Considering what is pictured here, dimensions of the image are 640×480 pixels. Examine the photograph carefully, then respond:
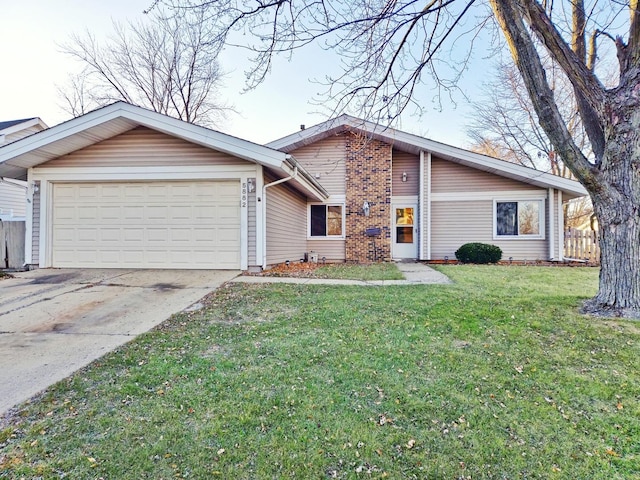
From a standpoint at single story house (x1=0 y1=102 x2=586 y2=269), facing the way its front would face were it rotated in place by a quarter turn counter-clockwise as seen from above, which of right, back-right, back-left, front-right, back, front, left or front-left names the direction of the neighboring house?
back-left

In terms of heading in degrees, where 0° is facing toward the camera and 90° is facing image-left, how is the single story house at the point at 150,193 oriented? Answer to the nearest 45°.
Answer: approximately 0°

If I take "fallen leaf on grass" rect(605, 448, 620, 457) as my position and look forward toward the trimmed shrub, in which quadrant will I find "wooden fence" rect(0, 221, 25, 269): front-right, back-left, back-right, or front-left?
front-left

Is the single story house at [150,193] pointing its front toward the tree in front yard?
no

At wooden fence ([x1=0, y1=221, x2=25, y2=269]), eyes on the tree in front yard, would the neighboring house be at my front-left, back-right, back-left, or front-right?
back-left

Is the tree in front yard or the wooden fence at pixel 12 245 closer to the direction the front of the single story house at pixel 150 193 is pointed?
the tree in front yard

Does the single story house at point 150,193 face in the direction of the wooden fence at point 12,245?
no

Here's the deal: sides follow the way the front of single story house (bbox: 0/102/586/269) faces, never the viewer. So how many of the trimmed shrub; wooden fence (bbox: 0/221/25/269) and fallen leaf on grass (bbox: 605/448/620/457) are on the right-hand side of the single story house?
1

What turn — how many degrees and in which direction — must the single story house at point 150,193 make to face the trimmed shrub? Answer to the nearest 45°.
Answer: approximately 90° to its left
